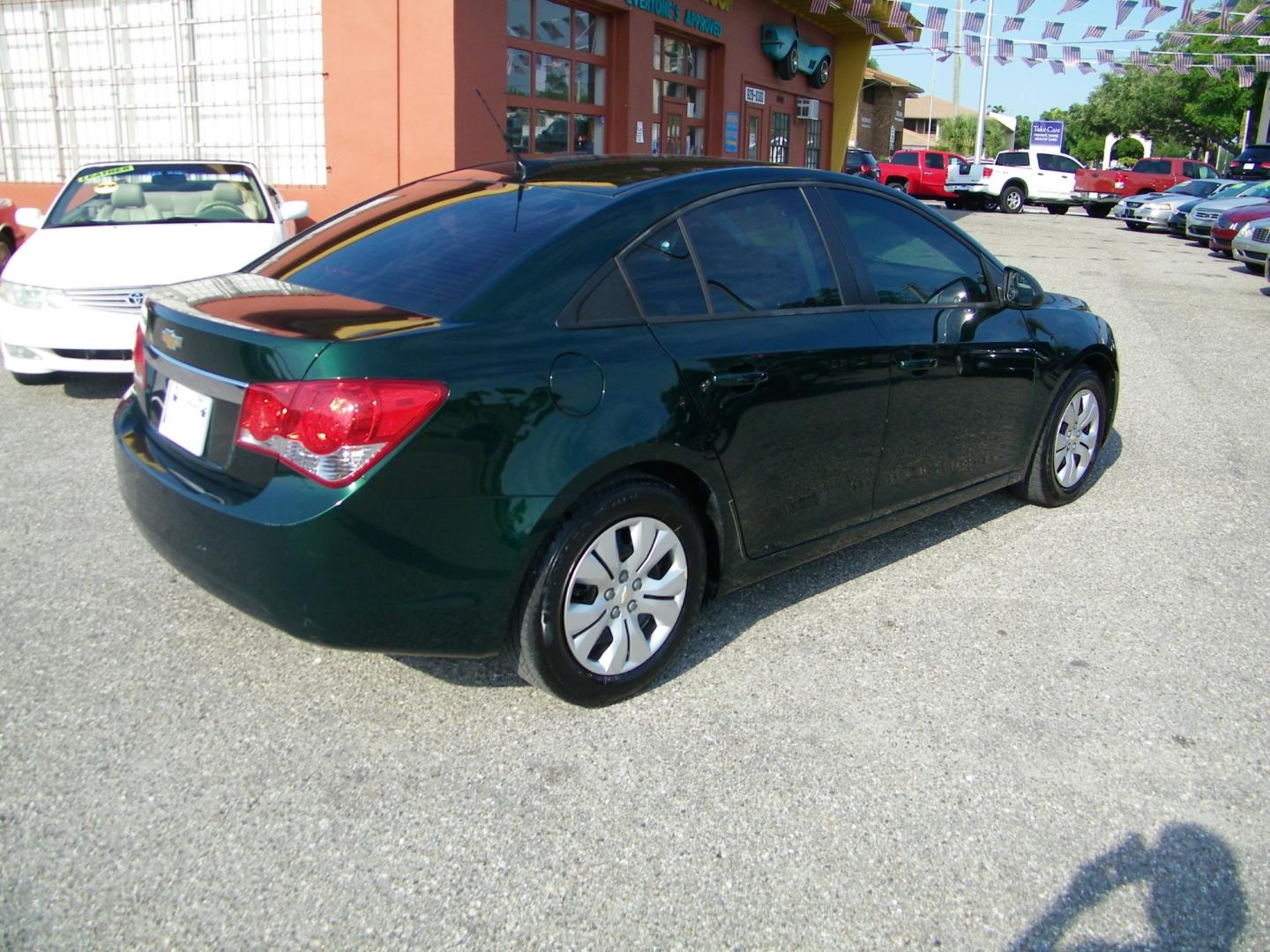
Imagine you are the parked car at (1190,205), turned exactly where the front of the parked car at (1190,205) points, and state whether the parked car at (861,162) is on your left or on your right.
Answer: on your right

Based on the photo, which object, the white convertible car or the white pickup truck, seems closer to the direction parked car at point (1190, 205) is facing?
the white convertible car

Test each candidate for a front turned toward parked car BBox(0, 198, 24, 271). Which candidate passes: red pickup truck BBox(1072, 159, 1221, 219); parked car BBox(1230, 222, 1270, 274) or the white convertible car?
parked car BBox(1230, 222, 1270, 274)

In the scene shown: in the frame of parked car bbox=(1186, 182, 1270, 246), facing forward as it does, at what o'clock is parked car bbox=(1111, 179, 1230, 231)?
parked car bbox=(1111, 179, 1230, 231) is roughly at 4 o'clock from parked car bbox=(1186, 182, 1270, 246).

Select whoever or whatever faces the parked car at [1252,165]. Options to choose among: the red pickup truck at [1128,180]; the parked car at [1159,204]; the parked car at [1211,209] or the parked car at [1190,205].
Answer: the red pickup truck

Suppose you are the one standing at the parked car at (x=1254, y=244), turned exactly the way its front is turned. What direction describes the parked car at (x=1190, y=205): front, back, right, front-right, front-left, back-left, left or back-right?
back-right

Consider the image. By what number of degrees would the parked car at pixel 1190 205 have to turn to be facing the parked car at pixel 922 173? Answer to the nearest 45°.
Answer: approximately 90° to its right

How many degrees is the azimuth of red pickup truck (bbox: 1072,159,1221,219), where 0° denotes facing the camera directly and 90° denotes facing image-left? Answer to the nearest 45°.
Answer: approximately 225°

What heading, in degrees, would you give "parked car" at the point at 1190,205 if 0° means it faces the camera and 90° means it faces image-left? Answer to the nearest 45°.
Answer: approximately 45°

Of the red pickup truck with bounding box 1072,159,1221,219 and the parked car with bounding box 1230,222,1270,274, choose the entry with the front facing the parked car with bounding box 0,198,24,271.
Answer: the parked car with bounding box 1230,222,1270,274
